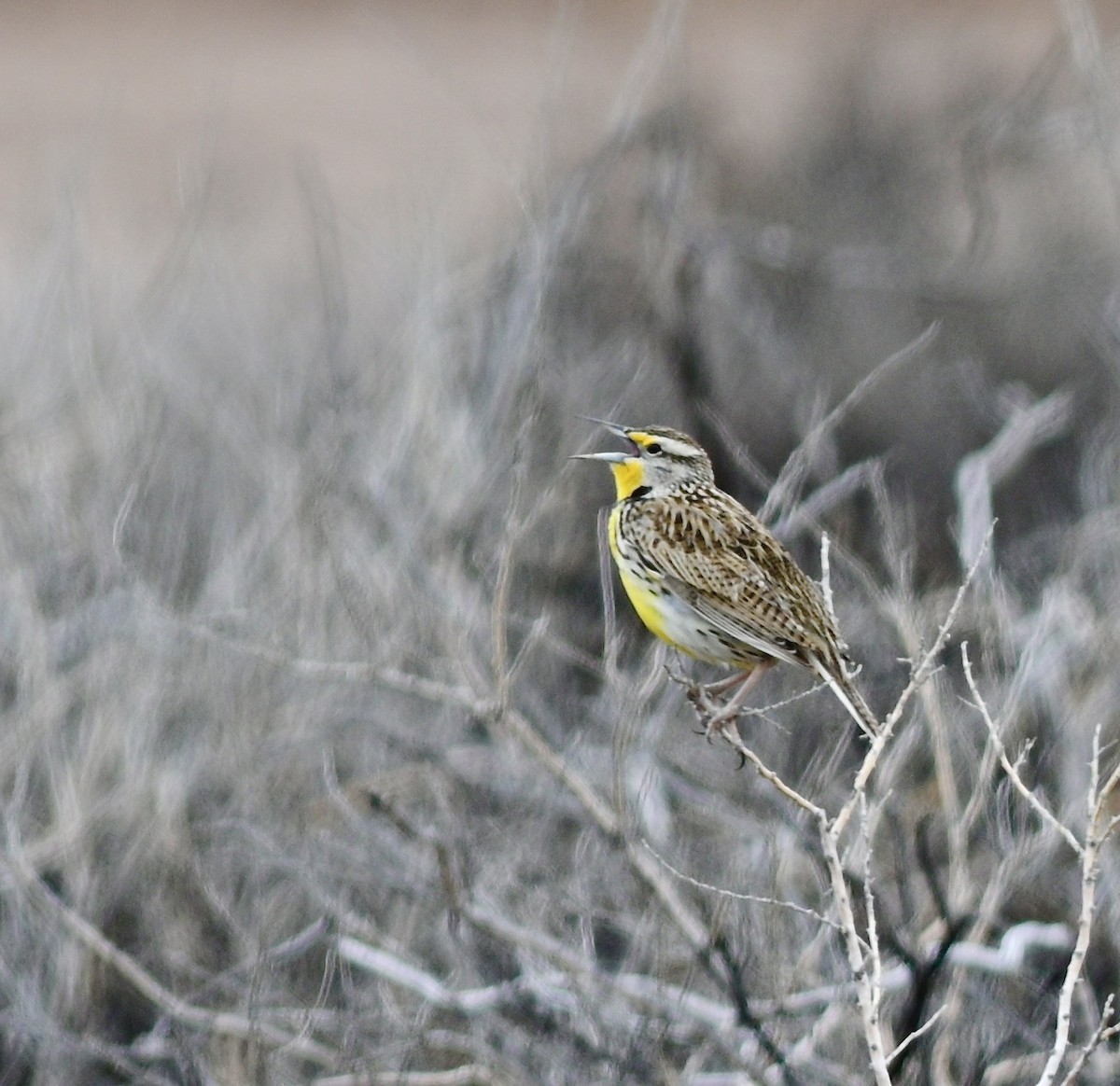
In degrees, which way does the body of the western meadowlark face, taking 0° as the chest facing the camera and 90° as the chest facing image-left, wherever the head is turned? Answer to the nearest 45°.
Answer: approximately 90°

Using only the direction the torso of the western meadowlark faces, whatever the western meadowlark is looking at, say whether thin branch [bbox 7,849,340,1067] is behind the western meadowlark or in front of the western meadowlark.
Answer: in front
